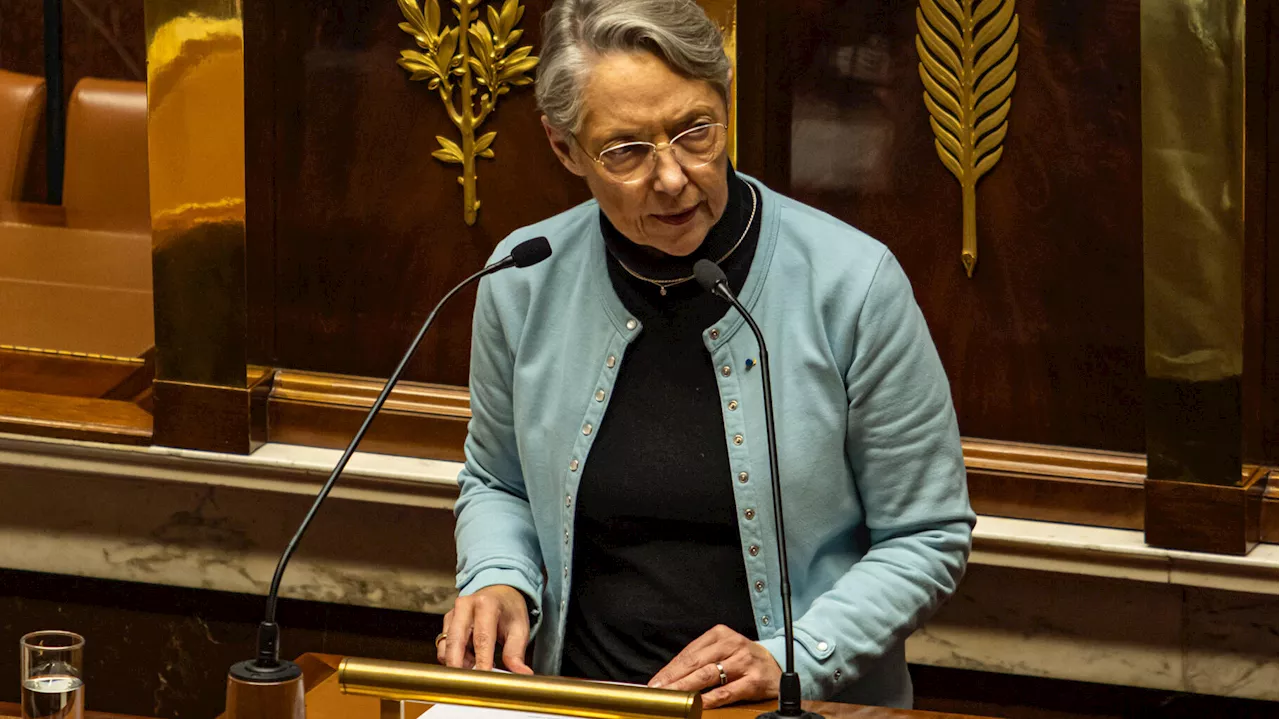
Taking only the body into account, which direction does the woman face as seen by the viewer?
toward the camera

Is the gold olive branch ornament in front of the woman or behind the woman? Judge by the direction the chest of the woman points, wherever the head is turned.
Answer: behind

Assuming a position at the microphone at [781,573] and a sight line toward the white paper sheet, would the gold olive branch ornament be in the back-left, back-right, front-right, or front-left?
front-right

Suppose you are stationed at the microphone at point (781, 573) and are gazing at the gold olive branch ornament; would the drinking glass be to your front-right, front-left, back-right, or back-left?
front-left

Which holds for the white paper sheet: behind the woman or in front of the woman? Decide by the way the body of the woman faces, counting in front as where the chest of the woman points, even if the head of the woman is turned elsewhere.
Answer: in front

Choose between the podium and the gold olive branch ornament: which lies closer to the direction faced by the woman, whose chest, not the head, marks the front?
the podium

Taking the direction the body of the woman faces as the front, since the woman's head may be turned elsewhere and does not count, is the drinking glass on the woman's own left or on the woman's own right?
on the woman's own right
